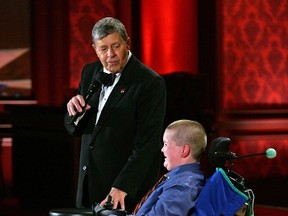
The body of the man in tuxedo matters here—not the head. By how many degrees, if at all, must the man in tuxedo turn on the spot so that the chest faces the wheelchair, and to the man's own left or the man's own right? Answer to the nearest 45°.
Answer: approximately 90° to the man's own left

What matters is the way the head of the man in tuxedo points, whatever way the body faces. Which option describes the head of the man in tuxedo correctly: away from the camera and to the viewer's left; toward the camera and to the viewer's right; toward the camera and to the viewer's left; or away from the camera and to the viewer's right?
toward the camera and to the viewer's right

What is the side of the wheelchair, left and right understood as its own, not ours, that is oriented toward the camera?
left

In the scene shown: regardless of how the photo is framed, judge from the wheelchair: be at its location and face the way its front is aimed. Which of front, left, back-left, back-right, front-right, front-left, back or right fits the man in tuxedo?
front-right

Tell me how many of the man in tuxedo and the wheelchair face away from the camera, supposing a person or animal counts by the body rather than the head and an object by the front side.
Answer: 0
